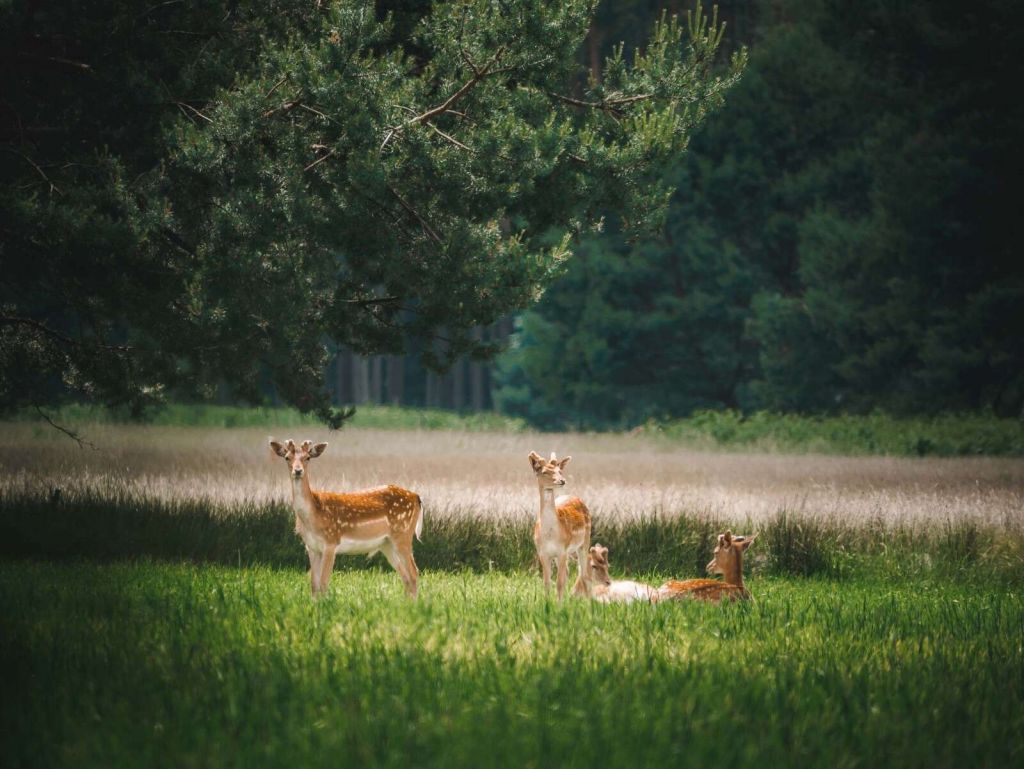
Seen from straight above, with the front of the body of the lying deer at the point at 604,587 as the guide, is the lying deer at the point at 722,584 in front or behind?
behind

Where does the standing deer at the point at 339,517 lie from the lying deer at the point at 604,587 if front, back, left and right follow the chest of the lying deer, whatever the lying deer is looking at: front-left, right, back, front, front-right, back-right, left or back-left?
front-left

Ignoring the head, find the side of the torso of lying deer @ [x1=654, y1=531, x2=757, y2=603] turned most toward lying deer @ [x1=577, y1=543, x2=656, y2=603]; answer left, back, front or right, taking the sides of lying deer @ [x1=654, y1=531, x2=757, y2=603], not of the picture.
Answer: back

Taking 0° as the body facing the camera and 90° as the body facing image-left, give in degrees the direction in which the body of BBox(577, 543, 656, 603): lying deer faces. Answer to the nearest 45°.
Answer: approximately 90°

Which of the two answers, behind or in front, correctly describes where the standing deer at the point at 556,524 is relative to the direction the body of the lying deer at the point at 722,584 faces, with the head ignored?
behind

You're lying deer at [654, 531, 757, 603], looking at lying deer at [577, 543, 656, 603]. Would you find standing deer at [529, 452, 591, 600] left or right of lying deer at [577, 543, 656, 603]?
left

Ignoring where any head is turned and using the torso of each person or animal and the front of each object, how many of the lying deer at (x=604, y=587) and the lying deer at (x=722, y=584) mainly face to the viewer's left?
1

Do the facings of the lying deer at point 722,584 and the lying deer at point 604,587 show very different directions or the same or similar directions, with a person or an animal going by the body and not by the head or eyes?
very different directions

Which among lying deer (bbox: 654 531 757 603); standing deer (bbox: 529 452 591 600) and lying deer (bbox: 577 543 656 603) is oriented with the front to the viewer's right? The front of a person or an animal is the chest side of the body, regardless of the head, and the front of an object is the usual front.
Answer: lying deer (bbox: 654 531 757 603)

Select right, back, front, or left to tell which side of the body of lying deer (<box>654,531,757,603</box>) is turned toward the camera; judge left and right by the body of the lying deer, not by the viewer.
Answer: right

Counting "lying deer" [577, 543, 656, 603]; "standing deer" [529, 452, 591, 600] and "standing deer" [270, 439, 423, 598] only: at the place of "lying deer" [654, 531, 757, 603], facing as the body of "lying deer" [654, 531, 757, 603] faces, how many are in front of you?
0

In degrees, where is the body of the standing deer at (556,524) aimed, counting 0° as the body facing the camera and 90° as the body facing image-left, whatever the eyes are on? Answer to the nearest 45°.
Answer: approximately 45°

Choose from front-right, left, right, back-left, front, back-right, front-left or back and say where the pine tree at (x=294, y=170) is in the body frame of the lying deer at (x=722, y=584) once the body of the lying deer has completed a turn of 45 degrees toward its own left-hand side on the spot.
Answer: left

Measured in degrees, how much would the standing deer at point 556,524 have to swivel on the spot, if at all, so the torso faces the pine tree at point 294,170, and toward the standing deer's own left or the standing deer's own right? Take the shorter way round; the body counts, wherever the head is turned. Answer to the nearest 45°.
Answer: approximately 90° to the standing deer's own right

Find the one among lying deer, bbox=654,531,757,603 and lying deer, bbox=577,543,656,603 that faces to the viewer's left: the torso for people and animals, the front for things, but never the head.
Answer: lying deer, bbox=577,543,656,603
